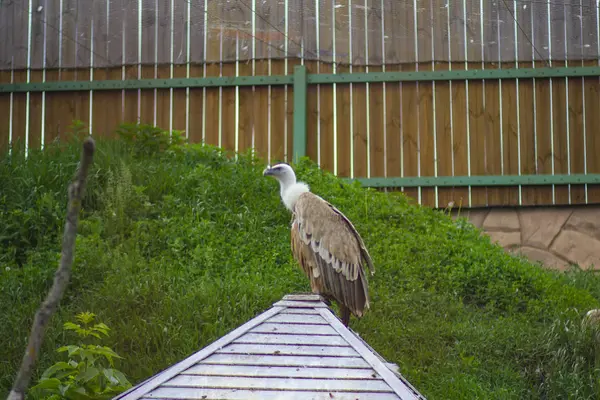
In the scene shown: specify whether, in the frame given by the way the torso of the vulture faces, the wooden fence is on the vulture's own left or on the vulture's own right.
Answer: on the vulture's own right
